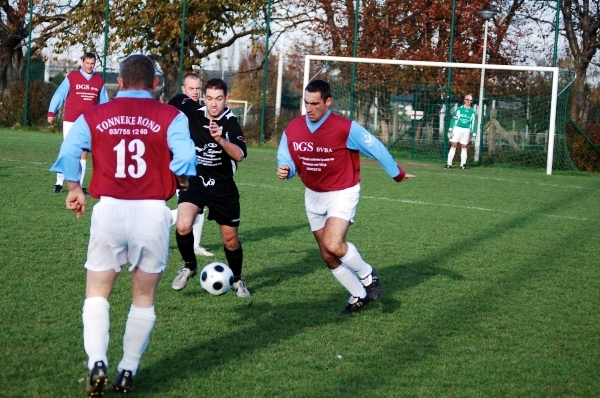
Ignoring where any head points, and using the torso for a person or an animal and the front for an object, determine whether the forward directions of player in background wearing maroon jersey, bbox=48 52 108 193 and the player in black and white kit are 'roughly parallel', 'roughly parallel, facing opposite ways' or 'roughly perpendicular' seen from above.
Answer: roughly parallel

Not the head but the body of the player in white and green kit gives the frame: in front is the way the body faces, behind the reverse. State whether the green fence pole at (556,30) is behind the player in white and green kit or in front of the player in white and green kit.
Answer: behind

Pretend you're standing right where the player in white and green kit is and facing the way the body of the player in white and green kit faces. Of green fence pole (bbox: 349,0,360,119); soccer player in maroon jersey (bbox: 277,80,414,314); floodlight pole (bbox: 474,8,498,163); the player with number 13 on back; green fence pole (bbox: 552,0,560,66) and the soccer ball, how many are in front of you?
3

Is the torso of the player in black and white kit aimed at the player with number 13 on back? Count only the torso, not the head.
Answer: yes

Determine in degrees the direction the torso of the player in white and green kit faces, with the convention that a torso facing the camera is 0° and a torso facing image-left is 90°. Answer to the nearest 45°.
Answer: approximately 0°

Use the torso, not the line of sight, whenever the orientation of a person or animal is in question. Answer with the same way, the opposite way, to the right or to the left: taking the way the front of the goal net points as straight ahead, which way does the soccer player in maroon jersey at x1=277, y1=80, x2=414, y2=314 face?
the same way

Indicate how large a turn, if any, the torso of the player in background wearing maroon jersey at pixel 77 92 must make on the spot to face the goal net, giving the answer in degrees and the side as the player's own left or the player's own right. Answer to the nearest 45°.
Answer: approximately 135° to the player's own left

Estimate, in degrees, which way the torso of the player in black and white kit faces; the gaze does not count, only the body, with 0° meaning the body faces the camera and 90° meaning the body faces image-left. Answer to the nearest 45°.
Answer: approximately 0°

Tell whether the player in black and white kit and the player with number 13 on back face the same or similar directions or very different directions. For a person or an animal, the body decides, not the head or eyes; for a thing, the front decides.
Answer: very different directions

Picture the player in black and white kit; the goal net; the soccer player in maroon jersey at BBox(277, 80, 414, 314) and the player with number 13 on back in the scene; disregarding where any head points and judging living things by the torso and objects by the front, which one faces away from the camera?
the player with number 13 on back

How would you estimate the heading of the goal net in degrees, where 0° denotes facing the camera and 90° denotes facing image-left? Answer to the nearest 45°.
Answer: approximately 45°

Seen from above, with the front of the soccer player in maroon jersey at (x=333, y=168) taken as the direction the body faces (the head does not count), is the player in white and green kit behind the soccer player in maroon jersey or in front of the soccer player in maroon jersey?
behind

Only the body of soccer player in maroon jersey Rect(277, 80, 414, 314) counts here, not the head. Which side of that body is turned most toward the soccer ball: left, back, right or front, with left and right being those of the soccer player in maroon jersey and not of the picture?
right

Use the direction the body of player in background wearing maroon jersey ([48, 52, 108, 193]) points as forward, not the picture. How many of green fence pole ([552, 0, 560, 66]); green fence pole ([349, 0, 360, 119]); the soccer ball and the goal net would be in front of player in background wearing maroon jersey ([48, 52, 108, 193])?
1

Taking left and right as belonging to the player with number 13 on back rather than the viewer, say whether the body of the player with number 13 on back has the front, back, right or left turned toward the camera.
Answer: back

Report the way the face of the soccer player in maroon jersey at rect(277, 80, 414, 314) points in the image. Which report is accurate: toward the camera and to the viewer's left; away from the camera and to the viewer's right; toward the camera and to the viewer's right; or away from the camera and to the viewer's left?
toward the camera and to the viewer's left

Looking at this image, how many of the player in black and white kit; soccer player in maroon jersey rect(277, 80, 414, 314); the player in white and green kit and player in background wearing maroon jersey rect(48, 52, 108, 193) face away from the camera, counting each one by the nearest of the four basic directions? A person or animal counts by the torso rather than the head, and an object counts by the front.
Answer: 0

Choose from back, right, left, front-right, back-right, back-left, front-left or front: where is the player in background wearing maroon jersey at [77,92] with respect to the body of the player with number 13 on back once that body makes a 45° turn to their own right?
front-left

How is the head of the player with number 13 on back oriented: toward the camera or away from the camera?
away from the camera

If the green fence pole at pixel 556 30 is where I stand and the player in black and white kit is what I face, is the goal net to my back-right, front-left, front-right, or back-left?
front-right
